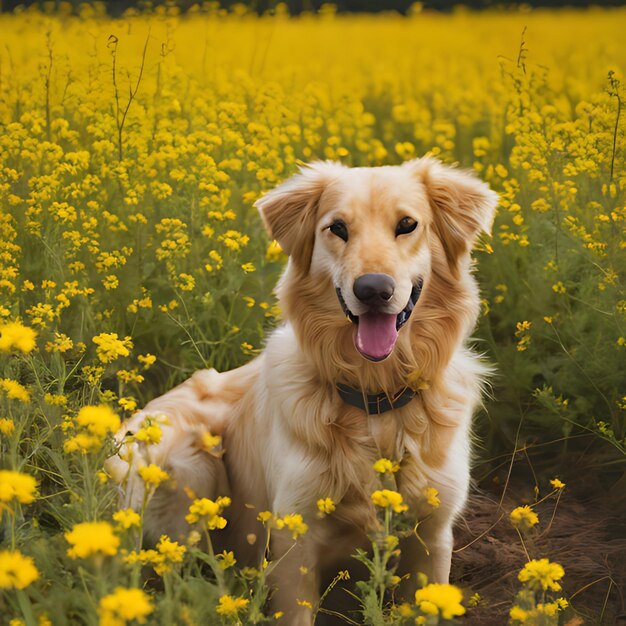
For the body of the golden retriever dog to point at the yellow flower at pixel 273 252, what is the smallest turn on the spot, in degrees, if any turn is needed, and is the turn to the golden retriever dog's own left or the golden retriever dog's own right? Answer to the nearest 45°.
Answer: approximately 135° to the golden retriever dog's own left

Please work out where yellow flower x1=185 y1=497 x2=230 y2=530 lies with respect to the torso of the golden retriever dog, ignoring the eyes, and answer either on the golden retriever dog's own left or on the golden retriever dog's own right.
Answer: on the golden retriever dog's own right

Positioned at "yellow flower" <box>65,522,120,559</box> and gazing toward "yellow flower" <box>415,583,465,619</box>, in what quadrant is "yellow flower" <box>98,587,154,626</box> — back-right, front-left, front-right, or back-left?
front-right

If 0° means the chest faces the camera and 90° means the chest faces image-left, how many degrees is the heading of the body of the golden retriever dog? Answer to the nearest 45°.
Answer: approximately 315°

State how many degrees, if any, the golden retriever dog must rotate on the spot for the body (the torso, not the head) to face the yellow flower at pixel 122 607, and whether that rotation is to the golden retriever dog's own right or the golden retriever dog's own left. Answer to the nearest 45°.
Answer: approximately 45° to the golden retriever dog's own right

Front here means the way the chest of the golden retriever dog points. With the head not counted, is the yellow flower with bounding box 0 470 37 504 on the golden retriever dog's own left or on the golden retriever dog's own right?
on the golden retriever dog's own right

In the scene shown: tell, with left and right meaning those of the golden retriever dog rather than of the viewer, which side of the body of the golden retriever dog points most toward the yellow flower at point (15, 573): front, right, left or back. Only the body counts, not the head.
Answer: right

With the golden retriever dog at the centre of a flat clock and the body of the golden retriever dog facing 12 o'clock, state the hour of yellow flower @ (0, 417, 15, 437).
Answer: The yellow flower is roughly at 3 o'clock from the golden retriever dog.
